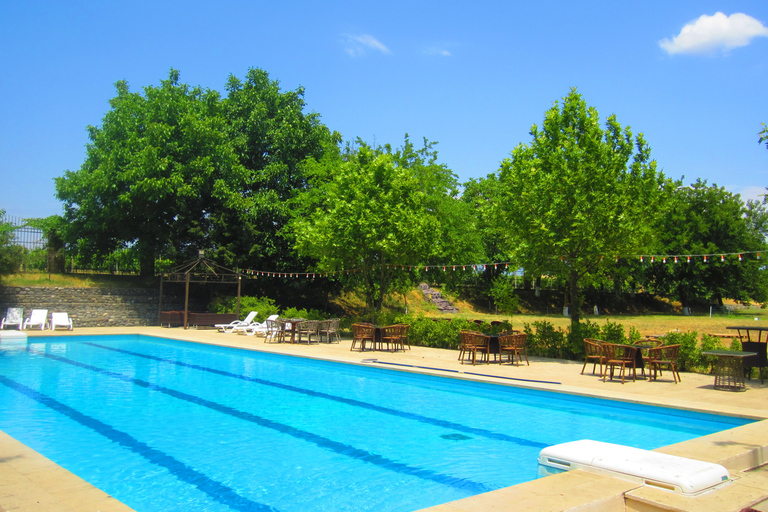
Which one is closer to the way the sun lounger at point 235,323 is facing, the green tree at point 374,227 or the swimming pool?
the swimming pool

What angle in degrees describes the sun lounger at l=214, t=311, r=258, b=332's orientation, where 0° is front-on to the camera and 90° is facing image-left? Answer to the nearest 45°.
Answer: approximately 45°

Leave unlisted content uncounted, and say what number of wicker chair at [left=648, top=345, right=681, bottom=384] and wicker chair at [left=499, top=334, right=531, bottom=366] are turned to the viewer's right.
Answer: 0

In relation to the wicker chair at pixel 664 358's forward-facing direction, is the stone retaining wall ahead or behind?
ahead

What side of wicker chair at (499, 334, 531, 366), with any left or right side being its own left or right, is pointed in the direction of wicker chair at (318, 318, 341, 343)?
front

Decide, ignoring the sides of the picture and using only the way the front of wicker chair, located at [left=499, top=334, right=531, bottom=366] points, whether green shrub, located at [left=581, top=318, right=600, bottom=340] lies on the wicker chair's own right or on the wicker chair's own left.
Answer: on the wicker chair's own right

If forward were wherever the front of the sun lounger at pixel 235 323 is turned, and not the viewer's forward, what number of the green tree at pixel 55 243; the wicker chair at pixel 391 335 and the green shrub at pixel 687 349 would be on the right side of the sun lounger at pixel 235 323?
1

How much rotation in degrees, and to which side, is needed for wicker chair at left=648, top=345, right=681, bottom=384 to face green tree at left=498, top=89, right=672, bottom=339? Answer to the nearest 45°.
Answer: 0° — it already faces it

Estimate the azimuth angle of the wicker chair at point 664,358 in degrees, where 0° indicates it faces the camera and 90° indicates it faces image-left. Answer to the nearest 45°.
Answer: approximately 135°

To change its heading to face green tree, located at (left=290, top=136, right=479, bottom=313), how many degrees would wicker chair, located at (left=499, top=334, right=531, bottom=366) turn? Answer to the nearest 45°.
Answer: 0° — it already faces it

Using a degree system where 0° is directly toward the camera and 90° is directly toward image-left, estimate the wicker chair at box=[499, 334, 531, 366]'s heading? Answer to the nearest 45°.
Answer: approximately 135°

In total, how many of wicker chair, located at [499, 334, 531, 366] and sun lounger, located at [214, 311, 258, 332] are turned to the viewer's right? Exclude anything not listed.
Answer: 0

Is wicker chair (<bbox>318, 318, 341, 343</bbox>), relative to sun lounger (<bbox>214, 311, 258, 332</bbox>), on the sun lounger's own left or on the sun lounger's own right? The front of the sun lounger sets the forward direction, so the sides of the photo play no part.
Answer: on the sun lounger's own left

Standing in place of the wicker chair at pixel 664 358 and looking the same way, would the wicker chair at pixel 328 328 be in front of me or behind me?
in front

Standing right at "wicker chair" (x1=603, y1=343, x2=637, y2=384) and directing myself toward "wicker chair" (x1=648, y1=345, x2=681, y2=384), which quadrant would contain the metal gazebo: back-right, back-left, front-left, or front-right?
back-left
